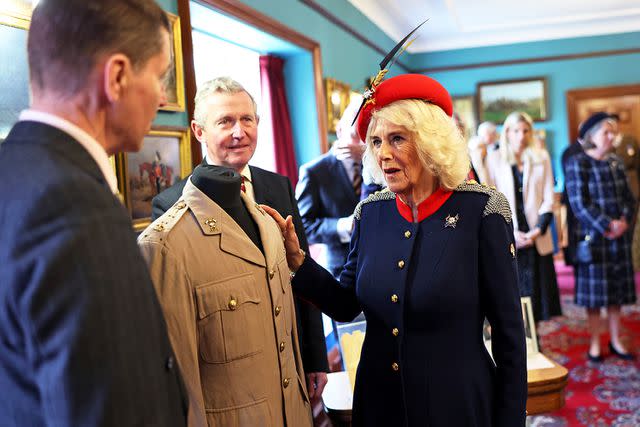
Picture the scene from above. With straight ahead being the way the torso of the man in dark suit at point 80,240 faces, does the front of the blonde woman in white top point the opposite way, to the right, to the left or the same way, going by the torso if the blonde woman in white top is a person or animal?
the opposite way

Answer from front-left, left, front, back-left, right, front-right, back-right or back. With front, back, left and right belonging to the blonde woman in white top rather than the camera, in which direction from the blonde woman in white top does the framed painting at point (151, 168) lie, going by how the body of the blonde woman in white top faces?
front-right

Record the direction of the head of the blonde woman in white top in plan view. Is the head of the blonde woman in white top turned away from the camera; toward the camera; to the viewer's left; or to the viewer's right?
toward the camera

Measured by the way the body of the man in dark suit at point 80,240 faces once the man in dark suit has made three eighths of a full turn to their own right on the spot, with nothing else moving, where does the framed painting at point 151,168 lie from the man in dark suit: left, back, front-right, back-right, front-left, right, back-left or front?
back

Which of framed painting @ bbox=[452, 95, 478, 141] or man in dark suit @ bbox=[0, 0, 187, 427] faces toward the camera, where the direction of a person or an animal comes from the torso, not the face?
the framed painting

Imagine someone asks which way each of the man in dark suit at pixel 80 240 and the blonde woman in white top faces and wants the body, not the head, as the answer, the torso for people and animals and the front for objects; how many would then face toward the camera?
1

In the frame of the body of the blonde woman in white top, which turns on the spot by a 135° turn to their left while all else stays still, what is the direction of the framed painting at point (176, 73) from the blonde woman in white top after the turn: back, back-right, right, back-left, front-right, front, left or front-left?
back

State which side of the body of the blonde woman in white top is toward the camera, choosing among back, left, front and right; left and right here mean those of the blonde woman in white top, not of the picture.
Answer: front

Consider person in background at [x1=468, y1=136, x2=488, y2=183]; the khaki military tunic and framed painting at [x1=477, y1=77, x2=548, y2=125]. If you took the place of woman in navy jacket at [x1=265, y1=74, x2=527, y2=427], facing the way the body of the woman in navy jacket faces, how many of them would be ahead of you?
1

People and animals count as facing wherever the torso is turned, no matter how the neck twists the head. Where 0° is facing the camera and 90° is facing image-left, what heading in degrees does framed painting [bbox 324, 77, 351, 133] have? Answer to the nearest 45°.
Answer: approximately 315°

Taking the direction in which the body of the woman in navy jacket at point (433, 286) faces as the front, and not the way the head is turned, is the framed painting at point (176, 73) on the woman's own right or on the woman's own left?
on the woman's own right

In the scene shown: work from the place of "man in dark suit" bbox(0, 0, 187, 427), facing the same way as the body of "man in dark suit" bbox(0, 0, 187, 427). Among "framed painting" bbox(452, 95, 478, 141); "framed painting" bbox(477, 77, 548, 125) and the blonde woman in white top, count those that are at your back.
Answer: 0

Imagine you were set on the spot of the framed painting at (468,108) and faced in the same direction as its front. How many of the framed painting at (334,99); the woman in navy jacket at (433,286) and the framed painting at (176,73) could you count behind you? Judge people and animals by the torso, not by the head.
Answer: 0

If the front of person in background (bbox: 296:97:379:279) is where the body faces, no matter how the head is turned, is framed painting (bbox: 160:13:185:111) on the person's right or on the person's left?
on the person's right
